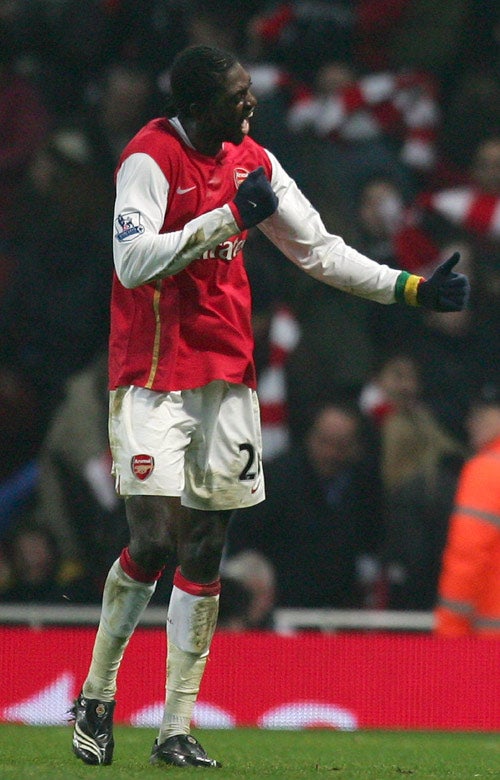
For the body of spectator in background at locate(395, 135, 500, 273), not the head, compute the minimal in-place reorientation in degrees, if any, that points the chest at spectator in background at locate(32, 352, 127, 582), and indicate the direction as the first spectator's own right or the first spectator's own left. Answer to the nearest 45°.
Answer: approximately 90° to the first spectator's own right

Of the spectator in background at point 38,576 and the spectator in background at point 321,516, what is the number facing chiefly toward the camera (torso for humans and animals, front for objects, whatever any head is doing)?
2

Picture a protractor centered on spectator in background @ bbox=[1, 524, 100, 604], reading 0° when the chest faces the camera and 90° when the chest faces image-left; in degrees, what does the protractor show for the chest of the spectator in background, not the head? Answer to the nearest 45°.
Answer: approximately 0°

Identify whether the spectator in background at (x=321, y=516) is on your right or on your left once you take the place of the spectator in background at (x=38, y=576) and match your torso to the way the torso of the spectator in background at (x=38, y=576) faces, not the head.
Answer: on your left

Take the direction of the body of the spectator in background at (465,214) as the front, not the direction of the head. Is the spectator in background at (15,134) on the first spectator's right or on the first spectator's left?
on the first spectator's right
